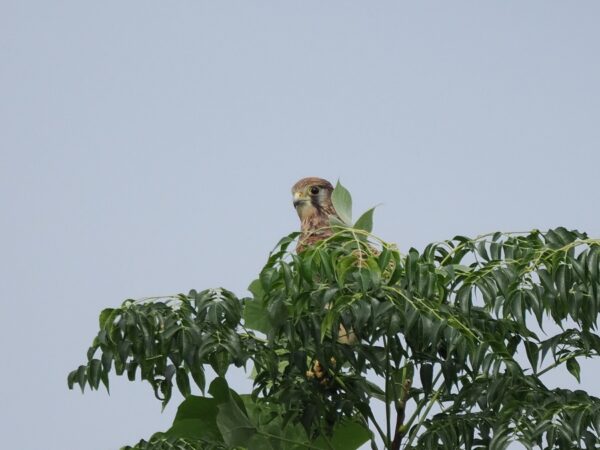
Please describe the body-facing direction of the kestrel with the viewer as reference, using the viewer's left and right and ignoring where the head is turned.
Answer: facing the viewer and to the left of the viewer
